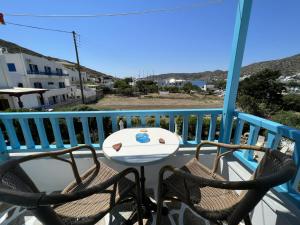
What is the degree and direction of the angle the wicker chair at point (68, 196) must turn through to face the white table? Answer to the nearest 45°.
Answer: approximately 45° to its right

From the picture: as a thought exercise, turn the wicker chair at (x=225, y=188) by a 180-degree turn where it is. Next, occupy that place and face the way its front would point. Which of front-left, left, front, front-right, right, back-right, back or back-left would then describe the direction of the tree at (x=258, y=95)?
back-left

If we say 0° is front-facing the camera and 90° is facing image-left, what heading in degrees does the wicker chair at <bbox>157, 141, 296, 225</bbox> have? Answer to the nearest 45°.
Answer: approximately 135°

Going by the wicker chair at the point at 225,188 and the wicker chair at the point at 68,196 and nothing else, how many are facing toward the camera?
0

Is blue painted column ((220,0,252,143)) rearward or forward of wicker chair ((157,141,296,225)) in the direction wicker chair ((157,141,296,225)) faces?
forward

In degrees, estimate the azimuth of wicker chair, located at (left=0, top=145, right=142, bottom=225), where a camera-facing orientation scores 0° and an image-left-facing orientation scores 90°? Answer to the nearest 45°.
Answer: approximately 225°

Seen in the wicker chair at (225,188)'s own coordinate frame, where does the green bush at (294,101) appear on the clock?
The green bush is roughly at 2 o'clock from the wicker chair.

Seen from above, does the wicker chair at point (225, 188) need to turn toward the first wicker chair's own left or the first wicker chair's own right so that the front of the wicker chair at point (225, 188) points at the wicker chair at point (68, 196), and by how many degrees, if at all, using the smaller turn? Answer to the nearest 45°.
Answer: approximately 90° to the first wicker chair's own left

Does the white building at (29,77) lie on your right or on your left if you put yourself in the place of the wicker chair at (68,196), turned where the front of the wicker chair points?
on your left
